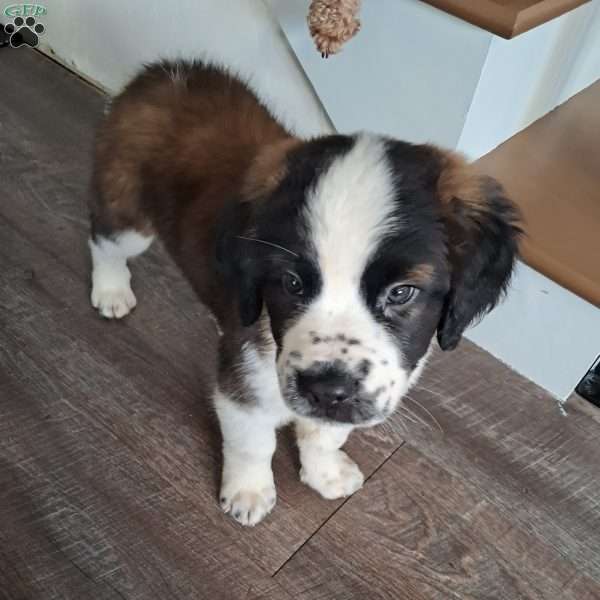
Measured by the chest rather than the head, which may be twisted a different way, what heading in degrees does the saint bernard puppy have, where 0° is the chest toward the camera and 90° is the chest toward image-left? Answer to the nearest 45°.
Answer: approximately 315°

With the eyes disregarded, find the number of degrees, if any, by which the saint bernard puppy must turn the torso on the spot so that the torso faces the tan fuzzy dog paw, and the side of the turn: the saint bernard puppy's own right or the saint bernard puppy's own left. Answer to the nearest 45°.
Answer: approximately 135° to the saint bernard puppy's own left
